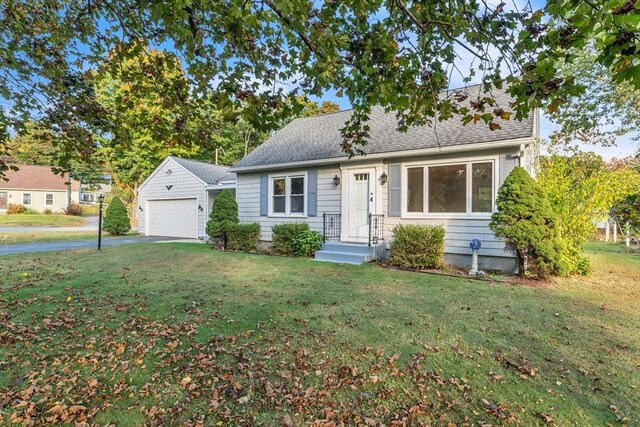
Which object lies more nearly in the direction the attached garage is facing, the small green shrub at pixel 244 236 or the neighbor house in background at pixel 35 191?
the small green shrub

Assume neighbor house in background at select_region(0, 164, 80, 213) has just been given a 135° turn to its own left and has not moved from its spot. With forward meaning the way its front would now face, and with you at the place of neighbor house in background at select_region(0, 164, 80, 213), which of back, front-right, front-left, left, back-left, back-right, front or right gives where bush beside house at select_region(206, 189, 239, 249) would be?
back-right

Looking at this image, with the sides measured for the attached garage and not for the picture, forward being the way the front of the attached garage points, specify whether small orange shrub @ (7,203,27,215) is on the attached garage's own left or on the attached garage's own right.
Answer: on the attached garage's own right

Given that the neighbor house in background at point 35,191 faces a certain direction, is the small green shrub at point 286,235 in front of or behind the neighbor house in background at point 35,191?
in front

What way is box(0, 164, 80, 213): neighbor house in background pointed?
toward the camera

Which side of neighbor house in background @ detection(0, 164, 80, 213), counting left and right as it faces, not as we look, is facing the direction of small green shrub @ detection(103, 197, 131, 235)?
front

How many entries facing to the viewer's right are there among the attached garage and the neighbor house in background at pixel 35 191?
0

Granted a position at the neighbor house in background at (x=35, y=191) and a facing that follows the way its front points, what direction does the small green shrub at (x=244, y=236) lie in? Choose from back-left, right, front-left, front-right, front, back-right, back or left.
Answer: front

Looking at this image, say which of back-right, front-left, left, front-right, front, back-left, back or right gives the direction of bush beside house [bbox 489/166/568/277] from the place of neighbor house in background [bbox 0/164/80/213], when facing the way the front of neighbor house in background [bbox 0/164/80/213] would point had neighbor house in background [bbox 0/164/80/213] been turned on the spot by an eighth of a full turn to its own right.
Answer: front-left

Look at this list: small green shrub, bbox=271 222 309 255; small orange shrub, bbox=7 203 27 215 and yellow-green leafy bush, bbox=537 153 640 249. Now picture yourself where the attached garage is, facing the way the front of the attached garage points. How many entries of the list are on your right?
1

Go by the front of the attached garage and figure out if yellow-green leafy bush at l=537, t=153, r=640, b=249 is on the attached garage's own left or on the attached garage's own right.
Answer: on the attached garage's own left

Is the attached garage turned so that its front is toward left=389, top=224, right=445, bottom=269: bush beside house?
no

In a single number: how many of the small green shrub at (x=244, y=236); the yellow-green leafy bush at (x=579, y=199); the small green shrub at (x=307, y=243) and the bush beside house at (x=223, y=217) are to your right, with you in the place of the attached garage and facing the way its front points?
0

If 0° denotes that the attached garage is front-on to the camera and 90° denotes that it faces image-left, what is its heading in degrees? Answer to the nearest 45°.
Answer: approximately 45°

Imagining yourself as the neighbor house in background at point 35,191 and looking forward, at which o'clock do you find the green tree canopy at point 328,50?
The green tree canopy is roughly at 12 o'clock from the neighbor house in background.

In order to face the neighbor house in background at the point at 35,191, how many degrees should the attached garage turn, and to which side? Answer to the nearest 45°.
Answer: approximately 90° to its right

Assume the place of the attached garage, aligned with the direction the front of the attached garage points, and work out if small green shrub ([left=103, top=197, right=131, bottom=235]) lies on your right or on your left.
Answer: on your right

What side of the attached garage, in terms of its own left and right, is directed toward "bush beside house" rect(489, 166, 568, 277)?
left
